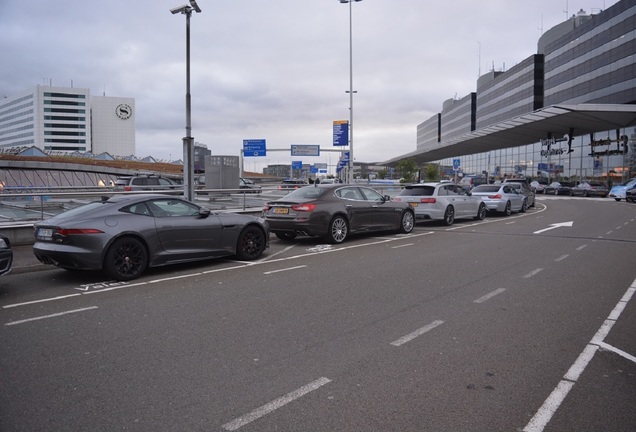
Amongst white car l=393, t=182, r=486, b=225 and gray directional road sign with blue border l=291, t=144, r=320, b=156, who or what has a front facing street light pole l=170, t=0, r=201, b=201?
the gray directional road sign with blue border

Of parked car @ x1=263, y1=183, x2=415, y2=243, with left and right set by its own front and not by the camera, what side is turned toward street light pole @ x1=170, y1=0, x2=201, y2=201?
left

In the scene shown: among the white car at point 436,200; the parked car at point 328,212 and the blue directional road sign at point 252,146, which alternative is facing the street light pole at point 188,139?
the blue directional road sign

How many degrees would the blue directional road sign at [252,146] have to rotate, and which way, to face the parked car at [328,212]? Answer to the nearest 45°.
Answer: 0° — it already faces it

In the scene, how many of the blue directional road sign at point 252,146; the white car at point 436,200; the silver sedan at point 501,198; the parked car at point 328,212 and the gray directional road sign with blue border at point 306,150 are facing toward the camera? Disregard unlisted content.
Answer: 2

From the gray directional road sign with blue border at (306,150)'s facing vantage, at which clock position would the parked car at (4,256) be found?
The parked car is roughly at 12 o'clock from the gray directional road sign with blue border.

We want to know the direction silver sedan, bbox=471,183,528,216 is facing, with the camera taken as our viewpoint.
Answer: facing away from the viewer and to the right of the viewer

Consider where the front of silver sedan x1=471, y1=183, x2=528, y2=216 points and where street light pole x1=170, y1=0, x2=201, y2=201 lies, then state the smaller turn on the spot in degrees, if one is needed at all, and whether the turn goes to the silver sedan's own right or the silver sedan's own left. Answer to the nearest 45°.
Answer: approximately 180°

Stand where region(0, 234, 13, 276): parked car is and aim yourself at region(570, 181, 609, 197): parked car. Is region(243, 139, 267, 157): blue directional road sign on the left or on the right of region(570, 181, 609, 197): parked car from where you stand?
left

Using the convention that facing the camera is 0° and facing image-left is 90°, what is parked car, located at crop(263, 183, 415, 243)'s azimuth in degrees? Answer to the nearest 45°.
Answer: approximately 225°

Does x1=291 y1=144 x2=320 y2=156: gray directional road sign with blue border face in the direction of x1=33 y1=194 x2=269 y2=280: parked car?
yes

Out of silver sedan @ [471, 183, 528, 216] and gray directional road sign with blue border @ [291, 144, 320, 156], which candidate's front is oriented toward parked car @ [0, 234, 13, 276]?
the gray directional road sign with blue border

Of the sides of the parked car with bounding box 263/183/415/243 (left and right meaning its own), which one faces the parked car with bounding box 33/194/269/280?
back

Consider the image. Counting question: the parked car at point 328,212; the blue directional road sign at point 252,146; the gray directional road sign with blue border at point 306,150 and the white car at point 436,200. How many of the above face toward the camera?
2
